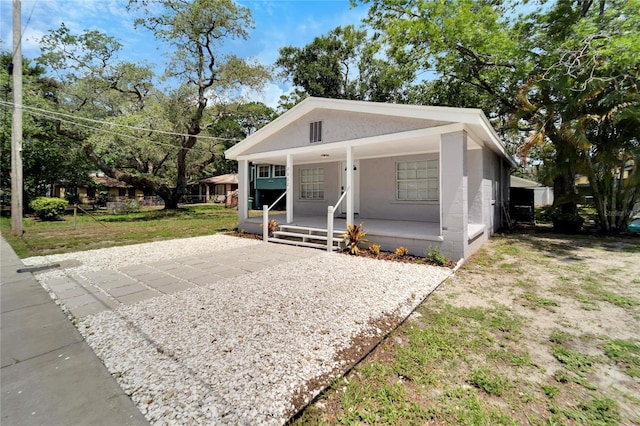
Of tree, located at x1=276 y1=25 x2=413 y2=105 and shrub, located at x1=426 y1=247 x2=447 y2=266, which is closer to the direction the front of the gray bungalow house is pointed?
the shrub

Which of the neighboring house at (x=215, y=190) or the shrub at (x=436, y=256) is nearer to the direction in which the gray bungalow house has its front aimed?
the shrub

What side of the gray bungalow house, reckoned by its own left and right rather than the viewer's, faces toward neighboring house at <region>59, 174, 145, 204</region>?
right

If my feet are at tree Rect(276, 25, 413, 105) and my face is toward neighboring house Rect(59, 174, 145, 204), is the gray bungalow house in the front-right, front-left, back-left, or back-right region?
back-left

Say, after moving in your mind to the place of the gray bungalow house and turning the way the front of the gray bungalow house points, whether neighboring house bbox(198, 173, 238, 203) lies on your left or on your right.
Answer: on your right

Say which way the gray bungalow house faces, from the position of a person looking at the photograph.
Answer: facing the viewer and to the left of the viewer

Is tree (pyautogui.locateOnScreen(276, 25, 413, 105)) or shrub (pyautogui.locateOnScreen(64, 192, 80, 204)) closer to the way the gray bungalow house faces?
the shrub

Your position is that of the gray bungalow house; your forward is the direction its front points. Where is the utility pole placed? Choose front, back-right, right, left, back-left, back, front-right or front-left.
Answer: front-right

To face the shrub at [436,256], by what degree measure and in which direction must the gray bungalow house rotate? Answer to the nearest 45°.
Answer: approximately 45° to its left

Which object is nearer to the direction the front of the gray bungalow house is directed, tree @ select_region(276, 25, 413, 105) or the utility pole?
the utility pole

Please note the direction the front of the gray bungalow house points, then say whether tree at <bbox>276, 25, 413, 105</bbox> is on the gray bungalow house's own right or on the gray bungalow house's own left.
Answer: on the gray bungalow house's own right
